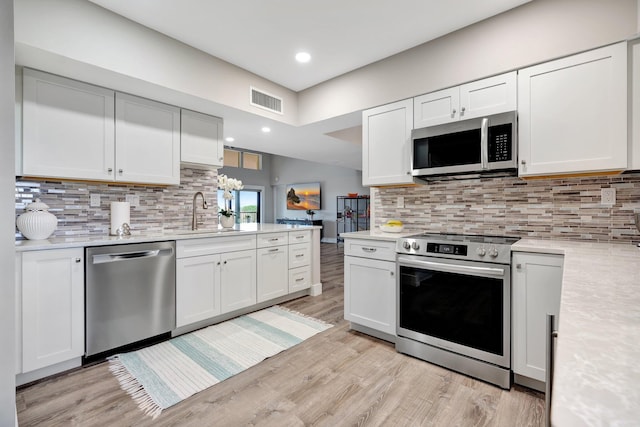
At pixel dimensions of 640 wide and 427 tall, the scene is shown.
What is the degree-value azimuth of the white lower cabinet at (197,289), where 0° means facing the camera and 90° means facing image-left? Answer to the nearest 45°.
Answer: approximately 315°

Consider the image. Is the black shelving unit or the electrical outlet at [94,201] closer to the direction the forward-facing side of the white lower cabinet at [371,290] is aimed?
the electrical outlet

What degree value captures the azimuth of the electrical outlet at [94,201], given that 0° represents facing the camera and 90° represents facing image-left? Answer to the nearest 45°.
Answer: approximately 0°

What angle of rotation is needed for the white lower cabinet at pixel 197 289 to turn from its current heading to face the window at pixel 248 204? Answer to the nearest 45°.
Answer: approximately 135° to its left

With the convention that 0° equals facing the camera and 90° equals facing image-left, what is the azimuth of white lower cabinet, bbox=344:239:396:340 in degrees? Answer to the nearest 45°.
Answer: approximately 45°
